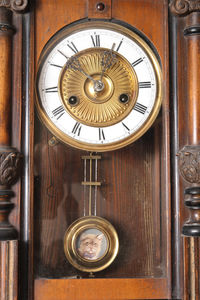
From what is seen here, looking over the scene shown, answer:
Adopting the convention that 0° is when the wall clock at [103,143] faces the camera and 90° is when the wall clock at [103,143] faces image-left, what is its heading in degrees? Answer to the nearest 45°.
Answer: approximately 0°
